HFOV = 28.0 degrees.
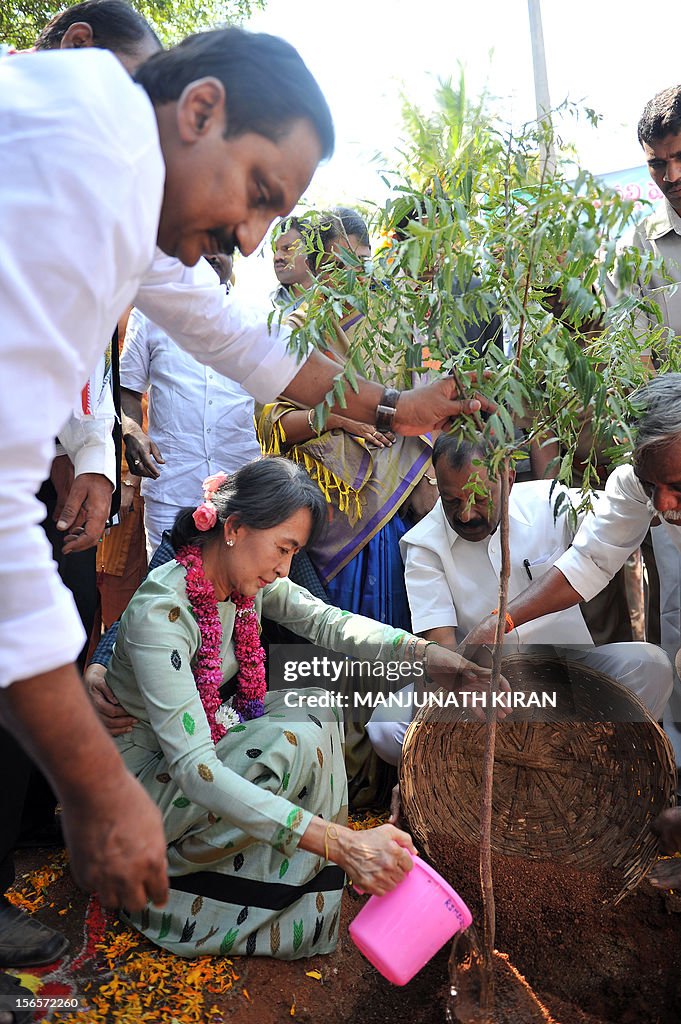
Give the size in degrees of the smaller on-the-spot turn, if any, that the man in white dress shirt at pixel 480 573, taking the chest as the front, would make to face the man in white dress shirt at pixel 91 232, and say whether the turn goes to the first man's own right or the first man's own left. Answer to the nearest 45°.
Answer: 0° — they already face them

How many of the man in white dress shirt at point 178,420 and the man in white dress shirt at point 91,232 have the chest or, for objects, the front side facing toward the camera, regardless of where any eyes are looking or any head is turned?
1

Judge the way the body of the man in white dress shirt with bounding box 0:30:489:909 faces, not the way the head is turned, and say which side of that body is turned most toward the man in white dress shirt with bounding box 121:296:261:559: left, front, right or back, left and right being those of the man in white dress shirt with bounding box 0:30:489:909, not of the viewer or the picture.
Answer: left

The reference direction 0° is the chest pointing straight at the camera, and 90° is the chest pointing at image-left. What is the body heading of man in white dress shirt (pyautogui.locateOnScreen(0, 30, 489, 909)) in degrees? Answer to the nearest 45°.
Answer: approximately 270°

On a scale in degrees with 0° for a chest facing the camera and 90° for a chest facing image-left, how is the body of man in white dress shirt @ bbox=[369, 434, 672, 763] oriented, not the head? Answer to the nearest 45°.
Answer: approximately 0°

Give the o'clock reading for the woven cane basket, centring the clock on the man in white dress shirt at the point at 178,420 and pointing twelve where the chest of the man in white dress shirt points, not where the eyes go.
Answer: The woven cane basket is roughly at 11 o'clock from the man in white dress shirt.

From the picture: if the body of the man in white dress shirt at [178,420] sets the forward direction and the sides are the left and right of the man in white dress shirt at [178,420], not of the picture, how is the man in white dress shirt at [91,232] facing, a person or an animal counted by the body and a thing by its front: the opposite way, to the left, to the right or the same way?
to the left

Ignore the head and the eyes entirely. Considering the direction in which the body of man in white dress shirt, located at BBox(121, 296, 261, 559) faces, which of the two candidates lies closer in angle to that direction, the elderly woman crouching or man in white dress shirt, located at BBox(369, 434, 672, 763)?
the elderly woman crouching

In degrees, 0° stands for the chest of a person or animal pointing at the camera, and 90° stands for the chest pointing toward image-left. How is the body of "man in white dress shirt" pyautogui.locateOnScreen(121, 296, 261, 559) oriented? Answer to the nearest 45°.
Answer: approximately 0°

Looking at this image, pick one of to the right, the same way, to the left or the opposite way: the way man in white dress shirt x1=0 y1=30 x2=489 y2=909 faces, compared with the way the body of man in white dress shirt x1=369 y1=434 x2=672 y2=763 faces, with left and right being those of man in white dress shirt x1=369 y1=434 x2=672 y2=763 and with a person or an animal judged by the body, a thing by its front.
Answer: to the left
